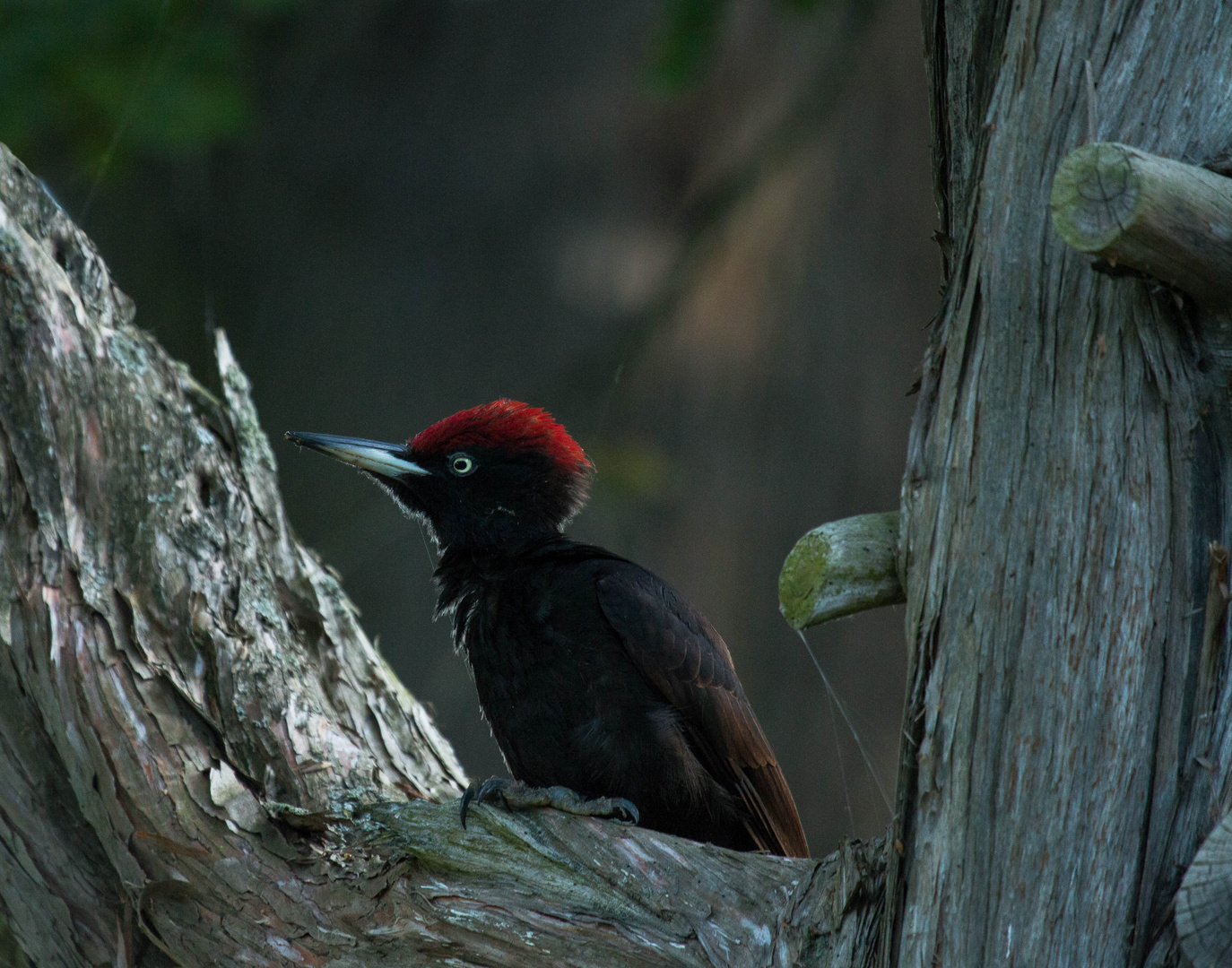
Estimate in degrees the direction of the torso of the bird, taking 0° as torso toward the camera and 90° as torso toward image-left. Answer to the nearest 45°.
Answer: approximately 90°
